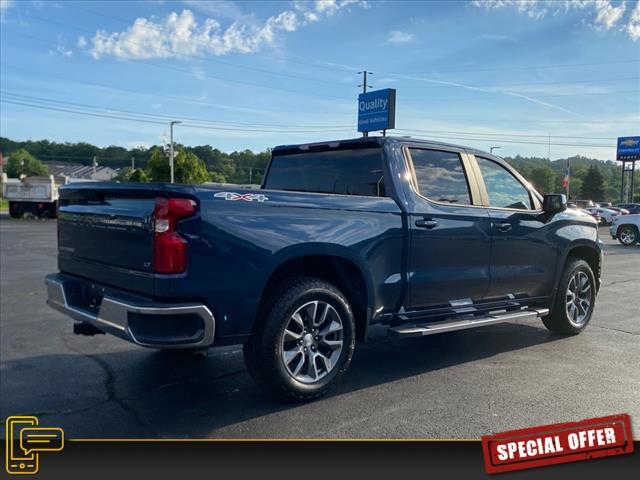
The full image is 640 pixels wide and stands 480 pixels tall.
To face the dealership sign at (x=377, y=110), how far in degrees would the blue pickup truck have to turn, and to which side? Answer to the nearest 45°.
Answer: approximately 45° to its left

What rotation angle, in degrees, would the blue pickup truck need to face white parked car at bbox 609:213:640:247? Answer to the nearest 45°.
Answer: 0° — it already faces it

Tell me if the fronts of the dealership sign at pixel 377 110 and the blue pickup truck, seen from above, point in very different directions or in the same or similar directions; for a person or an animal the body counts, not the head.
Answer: very different directions

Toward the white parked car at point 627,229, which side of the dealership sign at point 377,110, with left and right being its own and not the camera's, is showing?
left

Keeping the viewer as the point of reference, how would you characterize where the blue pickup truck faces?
facing away from the viewer and to the right of the viewer

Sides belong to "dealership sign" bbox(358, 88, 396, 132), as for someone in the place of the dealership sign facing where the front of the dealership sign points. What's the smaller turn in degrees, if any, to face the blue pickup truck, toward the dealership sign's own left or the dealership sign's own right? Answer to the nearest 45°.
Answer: approximately 45° to the dealership sign's own left

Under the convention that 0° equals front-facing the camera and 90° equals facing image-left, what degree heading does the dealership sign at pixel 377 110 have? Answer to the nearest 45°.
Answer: approximately 45°
